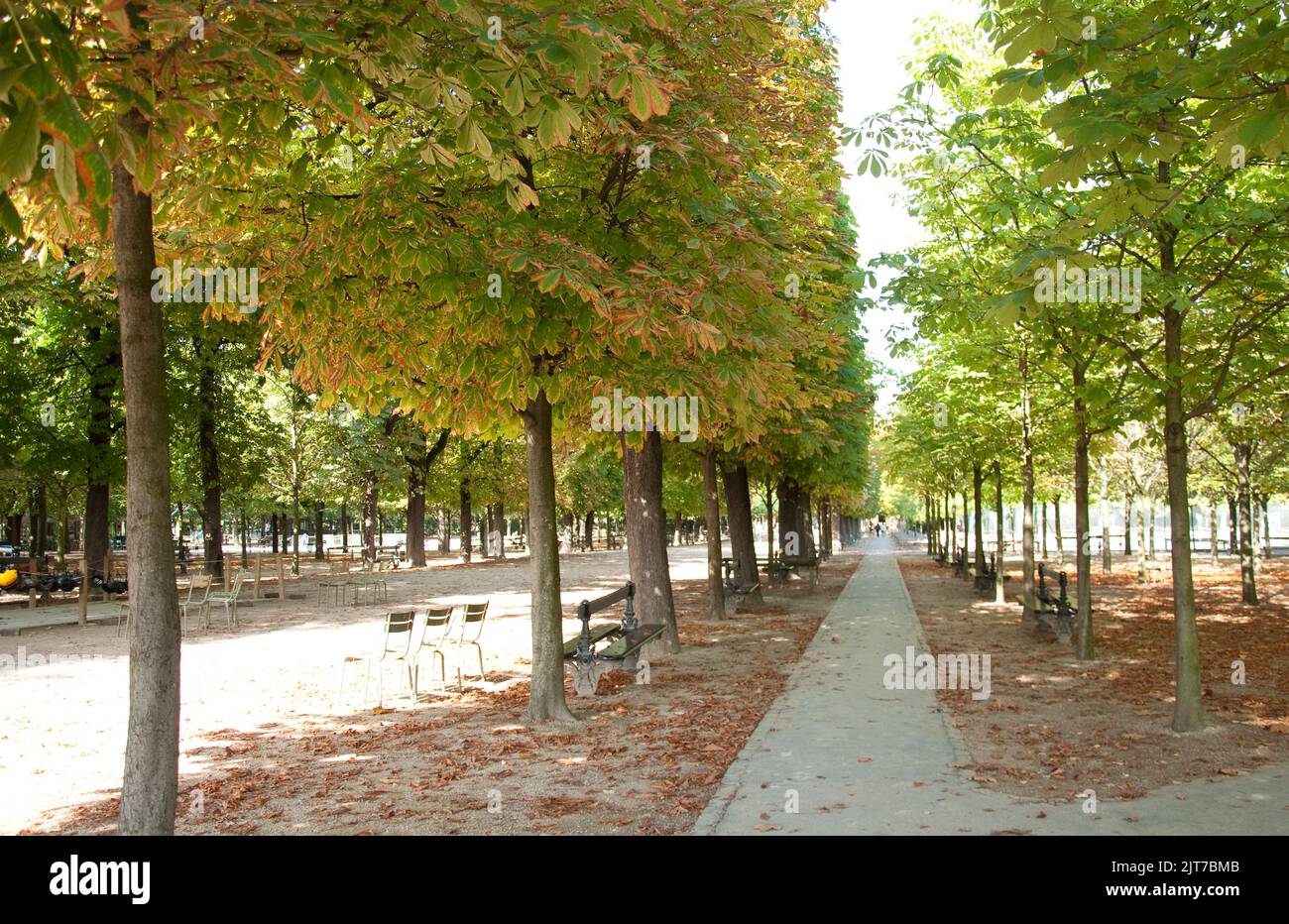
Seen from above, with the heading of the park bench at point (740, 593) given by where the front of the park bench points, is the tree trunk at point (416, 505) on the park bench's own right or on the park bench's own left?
on the park bench's own left

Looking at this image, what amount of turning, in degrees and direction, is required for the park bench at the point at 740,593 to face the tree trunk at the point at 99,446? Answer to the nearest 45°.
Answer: approximately 180°

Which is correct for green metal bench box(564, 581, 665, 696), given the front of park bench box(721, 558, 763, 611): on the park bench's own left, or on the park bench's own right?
on the park bench's own right

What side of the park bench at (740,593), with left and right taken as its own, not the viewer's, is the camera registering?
right

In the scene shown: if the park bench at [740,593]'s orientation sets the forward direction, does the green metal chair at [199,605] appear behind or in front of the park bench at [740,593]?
behind

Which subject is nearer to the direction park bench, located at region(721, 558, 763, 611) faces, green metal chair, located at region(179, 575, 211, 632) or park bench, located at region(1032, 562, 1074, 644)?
the park bench
